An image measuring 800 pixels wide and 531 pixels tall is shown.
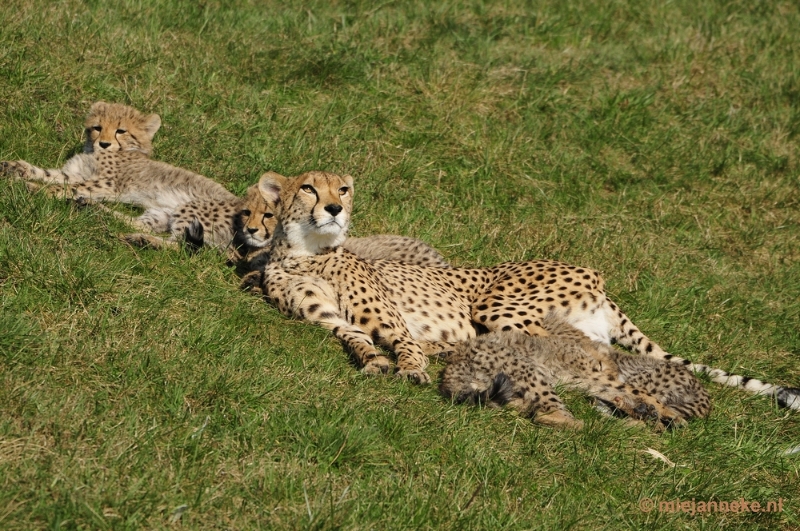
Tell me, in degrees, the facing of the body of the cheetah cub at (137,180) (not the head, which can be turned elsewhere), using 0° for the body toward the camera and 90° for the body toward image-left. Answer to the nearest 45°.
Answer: approximately 90°

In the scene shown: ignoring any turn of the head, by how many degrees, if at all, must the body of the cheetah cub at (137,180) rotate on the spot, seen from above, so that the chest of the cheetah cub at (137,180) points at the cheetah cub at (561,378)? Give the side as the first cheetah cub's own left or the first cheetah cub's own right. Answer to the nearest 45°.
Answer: approximately 135° to the first cheetah cub's own left
